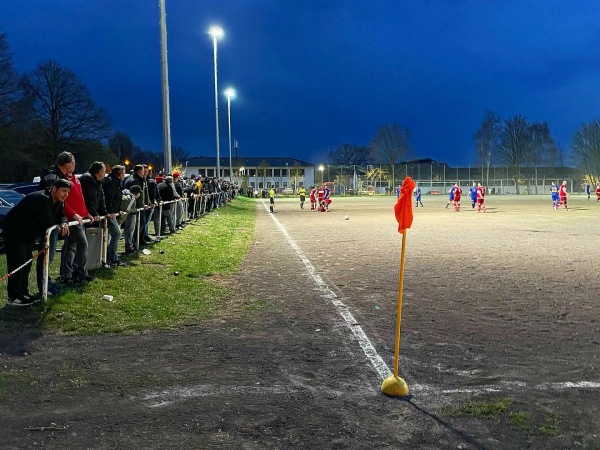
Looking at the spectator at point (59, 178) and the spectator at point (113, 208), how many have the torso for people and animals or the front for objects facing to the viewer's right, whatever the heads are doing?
2

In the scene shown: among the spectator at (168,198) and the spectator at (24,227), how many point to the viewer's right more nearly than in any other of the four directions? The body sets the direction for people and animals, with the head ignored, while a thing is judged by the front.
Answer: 2

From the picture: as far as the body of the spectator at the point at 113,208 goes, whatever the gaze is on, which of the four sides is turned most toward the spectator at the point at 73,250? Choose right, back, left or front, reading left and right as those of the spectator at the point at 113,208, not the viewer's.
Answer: right

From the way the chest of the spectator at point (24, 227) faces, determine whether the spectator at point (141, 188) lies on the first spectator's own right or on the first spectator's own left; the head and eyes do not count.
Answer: on the first spectator's own left

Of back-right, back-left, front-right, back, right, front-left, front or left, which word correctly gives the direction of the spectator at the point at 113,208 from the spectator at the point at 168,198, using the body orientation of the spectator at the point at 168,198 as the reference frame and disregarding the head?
right

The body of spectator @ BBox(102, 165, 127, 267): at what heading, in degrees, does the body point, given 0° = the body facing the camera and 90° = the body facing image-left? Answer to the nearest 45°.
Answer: approximately 270°

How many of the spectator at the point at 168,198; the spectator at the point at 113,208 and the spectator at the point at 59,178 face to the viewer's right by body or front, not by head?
3

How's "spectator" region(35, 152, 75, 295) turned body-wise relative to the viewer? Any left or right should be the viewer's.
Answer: facing to the right of the viewer

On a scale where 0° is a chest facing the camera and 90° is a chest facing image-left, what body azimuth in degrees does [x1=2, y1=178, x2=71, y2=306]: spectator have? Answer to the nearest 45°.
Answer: approximately 270°

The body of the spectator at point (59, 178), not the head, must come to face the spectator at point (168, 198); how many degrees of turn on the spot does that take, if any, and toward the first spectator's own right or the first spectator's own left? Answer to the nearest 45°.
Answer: approximately 90° to the first spectator's own left

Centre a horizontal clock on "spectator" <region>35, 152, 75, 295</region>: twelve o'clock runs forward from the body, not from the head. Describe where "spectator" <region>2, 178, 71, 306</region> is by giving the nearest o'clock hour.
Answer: "spectator" <region>2, 178, 71, 306</region> is roughly at 4 o'clock from "spectator" <region>35, 152, 75, 295</region>.

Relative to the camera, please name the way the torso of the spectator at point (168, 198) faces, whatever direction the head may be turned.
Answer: to the viewer's right

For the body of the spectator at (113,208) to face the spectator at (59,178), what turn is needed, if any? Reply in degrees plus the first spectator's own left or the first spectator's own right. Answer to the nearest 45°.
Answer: approximately 90° to the first spectator's own right
